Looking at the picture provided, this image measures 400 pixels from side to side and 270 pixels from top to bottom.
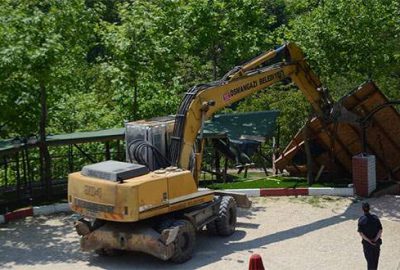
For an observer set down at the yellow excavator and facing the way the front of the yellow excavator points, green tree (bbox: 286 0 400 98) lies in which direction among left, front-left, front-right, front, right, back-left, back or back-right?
front

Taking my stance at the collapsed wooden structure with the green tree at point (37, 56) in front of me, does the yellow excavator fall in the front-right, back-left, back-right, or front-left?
front-left

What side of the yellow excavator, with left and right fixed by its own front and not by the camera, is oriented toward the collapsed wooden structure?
front

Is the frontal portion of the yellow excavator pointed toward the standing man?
no

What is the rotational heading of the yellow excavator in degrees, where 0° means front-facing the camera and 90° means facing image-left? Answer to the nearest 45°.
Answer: approximately 225°

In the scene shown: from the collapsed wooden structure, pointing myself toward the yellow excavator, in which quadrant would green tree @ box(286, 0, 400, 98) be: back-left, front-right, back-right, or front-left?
back-right

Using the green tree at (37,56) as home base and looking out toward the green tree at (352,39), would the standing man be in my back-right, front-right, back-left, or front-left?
front-right

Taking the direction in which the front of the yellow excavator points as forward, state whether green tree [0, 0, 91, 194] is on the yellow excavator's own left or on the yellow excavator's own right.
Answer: on the yellow excavator's own left
